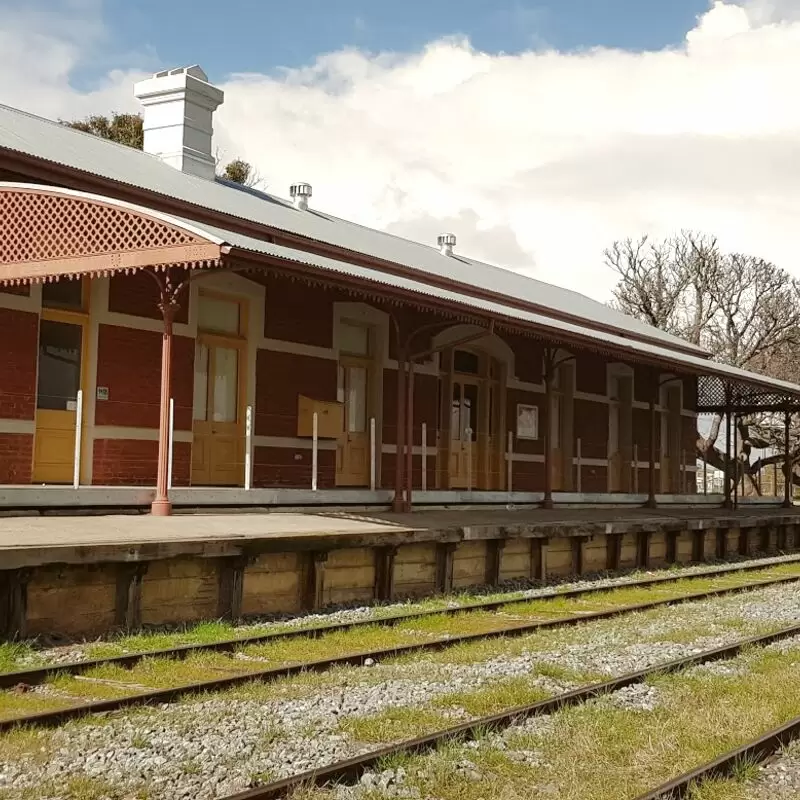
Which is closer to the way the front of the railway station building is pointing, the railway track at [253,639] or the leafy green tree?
the railway track

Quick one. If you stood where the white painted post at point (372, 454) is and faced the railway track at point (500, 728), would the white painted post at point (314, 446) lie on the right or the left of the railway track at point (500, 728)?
right

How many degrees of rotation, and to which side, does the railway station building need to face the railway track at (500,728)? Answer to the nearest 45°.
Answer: approximately 45° to its right

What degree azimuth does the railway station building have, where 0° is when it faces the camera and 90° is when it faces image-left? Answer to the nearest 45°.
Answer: approximately 315°

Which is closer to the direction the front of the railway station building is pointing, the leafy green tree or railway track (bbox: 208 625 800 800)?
the railway track
